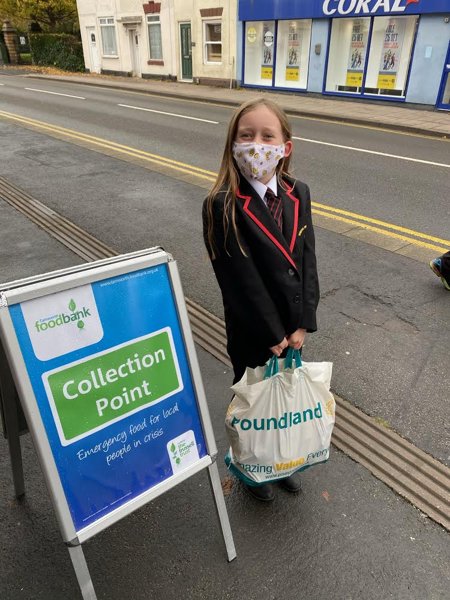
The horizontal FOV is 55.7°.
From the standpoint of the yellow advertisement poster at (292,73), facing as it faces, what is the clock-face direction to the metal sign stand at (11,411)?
The metal sign stand is roughly at 12 o'clock from the yellow advertisement poster.

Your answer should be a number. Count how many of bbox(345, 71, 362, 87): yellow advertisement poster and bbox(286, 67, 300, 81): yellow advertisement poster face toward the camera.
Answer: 2

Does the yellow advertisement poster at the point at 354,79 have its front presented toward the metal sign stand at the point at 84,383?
yes

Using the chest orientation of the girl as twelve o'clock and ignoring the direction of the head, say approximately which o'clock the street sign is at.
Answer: The street sign is roughly at 3 o'clock from the girl.

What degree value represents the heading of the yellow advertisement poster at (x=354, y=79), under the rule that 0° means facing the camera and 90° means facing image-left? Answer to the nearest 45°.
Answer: approximately 0°

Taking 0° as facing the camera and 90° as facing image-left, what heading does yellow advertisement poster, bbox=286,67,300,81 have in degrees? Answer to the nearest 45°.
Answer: approximately 0°
